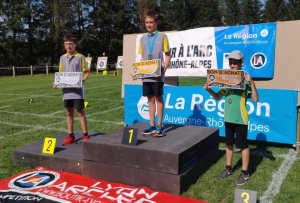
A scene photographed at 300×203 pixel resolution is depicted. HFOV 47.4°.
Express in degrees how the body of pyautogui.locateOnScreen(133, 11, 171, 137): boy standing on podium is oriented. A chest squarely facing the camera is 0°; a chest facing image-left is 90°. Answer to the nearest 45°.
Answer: approximately 45°

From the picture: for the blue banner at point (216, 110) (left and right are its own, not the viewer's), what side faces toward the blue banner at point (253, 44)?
left

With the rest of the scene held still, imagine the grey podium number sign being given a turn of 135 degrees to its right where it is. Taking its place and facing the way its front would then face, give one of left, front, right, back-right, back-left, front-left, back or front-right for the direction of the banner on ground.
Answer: front-left

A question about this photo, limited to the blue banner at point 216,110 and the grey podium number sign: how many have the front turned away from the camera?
0

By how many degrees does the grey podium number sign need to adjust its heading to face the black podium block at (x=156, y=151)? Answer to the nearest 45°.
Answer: approximately 135° to its right

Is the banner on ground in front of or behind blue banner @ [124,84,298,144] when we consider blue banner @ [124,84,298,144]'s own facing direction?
in front

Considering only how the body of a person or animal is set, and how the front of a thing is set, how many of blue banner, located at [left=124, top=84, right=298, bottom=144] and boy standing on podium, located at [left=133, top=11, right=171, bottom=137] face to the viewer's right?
0

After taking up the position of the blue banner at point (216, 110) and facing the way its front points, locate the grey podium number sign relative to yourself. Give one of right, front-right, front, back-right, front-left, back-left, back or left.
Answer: front-left

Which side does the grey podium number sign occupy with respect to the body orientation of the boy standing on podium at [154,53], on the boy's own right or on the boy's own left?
on the boy's own left

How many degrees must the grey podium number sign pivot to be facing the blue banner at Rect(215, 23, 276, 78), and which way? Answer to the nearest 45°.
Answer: approximately 180°
